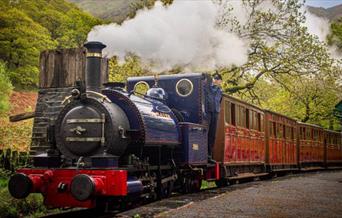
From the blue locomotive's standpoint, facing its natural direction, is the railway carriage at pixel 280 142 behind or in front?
behind

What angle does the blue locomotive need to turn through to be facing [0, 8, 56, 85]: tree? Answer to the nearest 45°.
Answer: approximately 135° to its right

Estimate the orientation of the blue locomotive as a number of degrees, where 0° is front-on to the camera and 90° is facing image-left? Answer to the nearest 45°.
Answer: approximately 45°

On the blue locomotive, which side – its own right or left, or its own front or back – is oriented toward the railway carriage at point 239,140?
back

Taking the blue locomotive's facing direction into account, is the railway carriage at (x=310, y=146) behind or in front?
behind

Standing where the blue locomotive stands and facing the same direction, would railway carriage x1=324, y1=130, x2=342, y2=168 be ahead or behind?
behind

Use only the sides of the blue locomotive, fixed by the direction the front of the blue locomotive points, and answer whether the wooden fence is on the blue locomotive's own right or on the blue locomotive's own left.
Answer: on the blue locomotive's own right

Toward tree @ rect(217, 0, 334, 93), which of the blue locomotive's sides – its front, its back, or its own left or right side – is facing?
back
